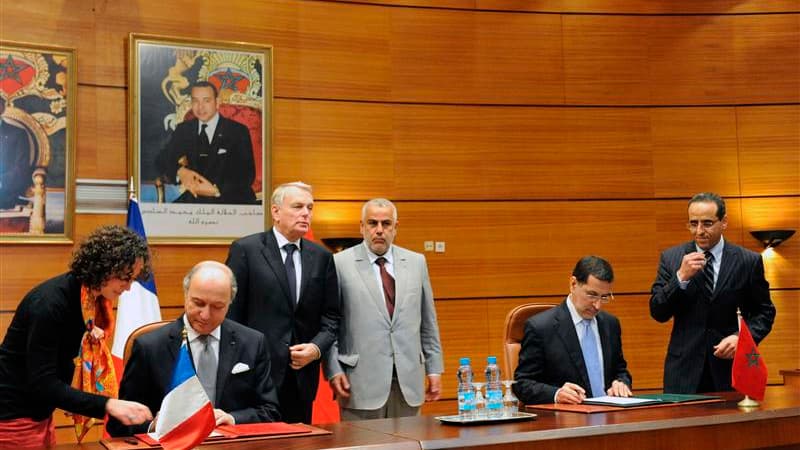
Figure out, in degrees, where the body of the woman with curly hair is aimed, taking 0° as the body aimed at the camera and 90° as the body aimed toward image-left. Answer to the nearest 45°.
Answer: approximately 270°

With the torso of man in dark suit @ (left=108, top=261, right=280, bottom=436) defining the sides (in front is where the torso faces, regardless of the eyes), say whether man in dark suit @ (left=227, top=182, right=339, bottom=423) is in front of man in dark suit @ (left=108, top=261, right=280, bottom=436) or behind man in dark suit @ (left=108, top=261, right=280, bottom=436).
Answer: behind

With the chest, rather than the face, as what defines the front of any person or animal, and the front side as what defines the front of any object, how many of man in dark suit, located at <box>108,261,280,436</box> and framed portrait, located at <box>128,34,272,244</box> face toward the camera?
2

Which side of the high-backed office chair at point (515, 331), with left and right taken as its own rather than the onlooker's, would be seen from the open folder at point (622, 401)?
front

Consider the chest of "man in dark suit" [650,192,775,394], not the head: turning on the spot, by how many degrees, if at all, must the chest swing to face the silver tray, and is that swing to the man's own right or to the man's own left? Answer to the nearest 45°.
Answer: approximately 45° to the man's own right

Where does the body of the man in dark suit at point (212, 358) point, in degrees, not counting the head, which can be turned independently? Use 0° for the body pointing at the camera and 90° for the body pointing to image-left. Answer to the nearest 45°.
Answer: approximately 0°

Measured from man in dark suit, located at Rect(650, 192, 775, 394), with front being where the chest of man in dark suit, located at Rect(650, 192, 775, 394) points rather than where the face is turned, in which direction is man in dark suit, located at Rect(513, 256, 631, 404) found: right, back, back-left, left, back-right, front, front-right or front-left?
front-right

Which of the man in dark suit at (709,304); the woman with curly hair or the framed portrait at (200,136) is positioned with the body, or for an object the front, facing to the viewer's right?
the woman with curly hair

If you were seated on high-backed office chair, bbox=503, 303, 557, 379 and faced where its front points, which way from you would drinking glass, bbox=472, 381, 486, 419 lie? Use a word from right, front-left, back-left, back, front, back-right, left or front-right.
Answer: front-right

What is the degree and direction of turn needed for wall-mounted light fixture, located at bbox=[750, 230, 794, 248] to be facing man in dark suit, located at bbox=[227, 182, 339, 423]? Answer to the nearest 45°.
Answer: approximately 45° to its right
